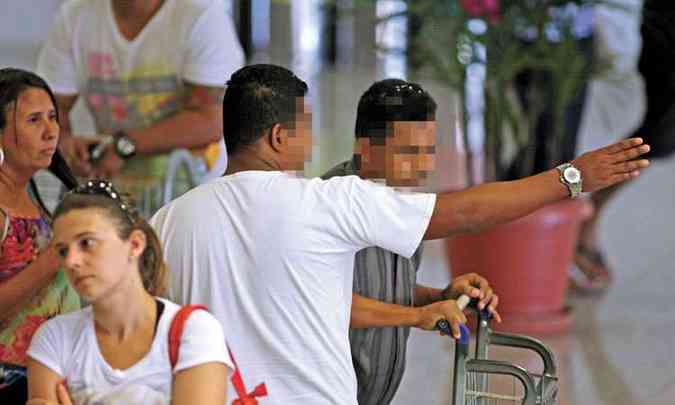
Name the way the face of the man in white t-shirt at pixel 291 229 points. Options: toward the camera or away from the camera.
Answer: away from the camera

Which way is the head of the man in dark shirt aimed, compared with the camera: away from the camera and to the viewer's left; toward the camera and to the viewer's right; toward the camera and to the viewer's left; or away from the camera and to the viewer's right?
toward the camera and to the viewer's right

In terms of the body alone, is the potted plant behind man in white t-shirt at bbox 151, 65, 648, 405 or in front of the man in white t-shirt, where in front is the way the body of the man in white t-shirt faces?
in front

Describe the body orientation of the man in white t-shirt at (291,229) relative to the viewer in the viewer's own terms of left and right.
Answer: facing away from the viewer and to the right of the viewer

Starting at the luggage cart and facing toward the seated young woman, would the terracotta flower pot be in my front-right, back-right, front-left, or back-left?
back-right

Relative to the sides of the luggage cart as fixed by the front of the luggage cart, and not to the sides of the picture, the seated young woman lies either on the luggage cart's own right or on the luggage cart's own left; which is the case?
on the luggage cart's own right
